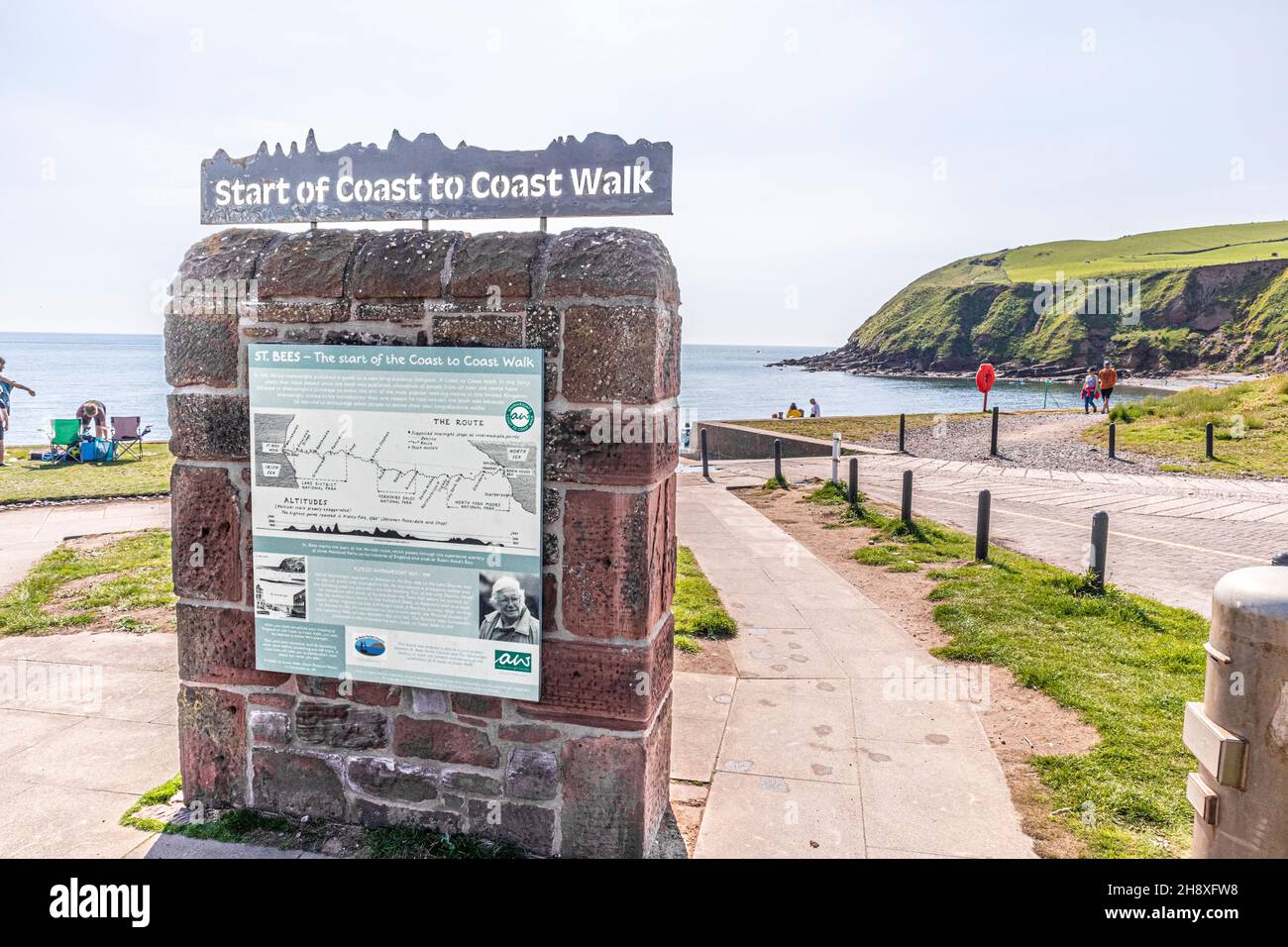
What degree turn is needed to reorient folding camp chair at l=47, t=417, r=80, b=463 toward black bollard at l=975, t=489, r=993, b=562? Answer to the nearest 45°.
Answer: approximately 135° to its right

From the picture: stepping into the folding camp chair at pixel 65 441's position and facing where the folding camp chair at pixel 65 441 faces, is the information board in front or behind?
behind

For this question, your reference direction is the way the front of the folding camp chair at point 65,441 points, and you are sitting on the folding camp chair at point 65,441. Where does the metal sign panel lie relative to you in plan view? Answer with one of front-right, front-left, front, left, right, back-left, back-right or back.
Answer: back

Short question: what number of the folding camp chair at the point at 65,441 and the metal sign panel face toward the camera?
1

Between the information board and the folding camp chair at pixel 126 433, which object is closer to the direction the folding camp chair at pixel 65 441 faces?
the folding camp chair

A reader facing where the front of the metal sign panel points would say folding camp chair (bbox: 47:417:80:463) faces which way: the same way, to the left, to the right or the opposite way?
the opposite way

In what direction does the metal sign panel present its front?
toward the camera

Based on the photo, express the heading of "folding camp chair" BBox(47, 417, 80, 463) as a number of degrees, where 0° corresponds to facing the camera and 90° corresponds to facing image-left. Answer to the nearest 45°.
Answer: approximately 180°

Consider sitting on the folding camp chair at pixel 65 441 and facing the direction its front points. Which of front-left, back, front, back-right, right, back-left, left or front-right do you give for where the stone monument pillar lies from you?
back

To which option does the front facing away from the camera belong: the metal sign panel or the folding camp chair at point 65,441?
the folding camp chair

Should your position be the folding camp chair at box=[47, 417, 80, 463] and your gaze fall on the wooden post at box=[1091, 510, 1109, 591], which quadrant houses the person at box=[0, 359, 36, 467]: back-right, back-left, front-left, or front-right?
back-right
